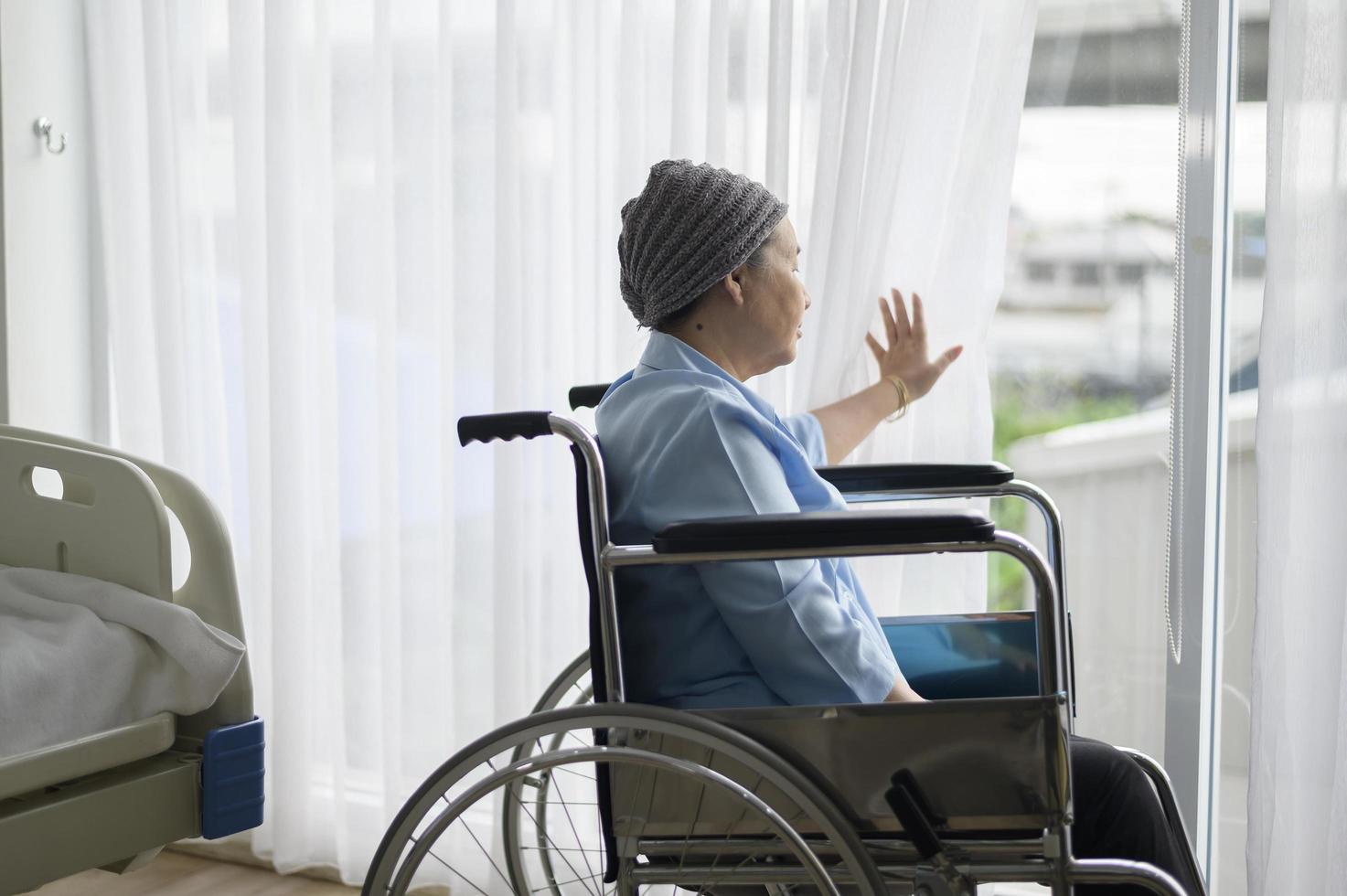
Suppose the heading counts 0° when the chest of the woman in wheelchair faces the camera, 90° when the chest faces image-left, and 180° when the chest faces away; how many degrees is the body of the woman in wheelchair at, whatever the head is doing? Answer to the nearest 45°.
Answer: approximately 270°

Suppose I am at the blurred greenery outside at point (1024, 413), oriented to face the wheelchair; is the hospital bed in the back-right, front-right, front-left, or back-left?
front-right

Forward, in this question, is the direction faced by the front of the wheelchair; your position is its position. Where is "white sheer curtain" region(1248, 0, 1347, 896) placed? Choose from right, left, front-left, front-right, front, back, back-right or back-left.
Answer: front-left

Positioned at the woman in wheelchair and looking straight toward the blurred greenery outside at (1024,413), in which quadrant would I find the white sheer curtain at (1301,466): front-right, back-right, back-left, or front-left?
front-right

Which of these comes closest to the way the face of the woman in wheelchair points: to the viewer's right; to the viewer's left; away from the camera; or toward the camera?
to the viewer's right

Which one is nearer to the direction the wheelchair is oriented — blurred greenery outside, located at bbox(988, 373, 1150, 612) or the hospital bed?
the blurred greenery outside

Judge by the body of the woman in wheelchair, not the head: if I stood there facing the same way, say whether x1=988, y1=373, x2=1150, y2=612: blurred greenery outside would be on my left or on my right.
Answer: on my left

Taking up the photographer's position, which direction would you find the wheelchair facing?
facing to the right of the viewer

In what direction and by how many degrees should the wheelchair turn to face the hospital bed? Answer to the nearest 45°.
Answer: approximately 135° to its left

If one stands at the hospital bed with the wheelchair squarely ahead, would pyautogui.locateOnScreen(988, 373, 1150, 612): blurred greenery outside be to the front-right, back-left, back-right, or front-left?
front-left
